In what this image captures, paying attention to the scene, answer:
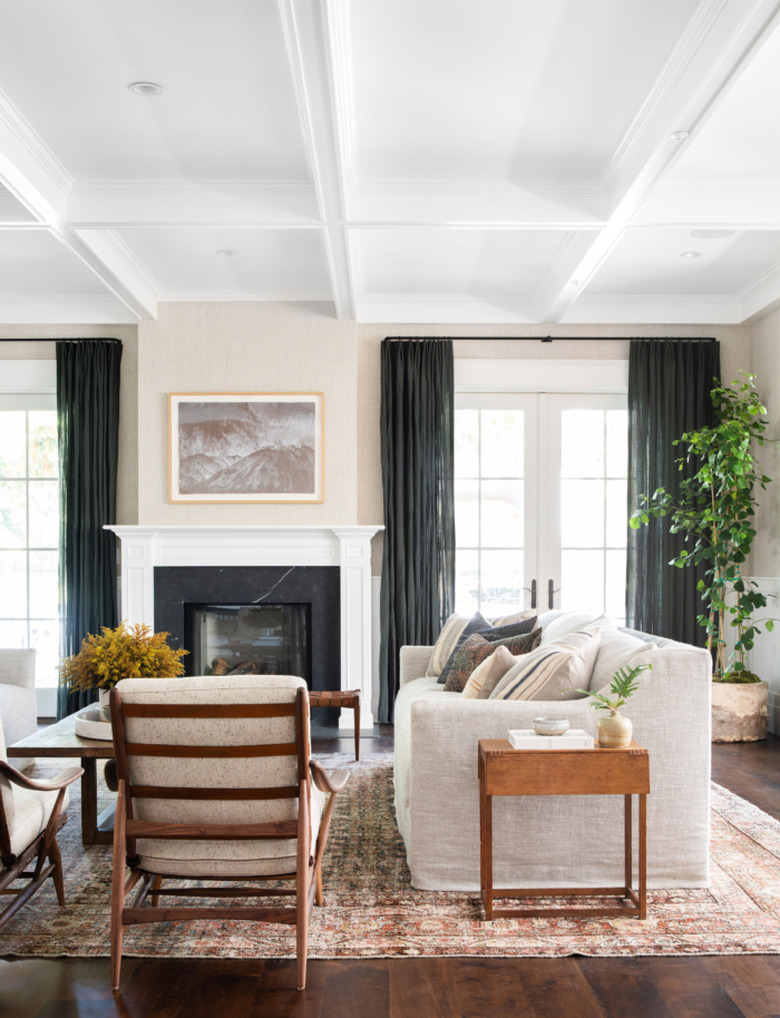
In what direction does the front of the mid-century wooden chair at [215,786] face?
away from the camera

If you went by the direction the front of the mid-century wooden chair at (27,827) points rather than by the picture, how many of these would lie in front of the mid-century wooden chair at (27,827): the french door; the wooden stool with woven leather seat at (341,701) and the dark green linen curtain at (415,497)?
3

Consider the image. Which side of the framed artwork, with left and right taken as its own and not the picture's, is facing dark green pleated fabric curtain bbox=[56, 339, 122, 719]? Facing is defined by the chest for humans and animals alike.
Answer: right

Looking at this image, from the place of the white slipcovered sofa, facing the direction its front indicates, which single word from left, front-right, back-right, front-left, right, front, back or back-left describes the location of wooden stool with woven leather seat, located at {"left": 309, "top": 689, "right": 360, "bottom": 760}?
front-right

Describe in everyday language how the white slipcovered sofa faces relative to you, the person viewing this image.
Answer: facing to the left of the viewer

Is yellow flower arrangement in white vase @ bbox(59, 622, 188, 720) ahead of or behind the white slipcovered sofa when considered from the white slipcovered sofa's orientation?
ahead

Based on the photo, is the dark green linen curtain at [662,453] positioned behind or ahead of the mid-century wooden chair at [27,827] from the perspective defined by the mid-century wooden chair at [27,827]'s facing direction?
ahead

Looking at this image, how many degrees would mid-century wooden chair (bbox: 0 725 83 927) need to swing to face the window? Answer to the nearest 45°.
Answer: approximately 45° to its left

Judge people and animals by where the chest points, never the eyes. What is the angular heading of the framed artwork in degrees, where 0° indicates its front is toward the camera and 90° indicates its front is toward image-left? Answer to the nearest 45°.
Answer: approximately 0°

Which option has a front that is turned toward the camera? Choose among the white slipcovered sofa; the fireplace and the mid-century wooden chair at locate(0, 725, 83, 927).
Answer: the fireplace

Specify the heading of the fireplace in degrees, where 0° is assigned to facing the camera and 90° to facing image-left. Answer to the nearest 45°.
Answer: approximately 0°

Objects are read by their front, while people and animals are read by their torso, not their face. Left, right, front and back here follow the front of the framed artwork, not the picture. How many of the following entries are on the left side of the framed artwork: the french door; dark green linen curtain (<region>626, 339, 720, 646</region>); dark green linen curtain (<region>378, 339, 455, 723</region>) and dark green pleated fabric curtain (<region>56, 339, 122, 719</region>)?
3

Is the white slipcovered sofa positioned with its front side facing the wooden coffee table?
yes

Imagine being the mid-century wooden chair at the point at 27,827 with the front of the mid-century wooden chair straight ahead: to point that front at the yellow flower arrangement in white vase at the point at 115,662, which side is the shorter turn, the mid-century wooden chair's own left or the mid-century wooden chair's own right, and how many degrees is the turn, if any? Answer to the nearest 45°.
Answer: approximately 45° to the mid-century wooden chair's own left
